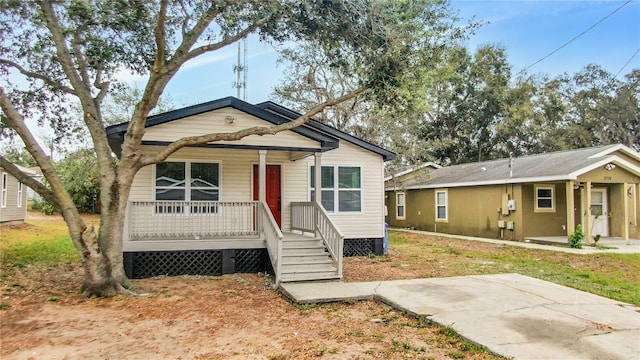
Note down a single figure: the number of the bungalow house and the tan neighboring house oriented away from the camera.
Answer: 0

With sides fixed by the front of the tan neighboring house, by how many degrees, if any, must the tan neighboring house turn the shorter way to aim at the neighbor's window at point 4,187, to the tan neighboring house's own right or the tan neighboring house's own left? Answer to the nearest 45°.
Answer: approximately 135° to the tan neighboring house's own right

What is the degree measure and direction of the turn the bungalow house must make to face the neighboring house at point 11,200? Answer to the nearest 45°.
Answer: approximately 135° to its right

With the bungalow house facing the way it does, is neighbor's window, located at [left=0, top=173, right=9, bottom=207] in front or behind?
behind

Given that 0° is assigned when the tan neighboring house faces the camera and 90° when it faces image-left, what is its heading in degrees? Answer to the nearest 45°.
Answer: approximately 315°

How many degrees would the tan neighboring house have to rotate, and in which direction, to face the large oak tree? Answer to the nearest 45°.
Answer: approximately 90° to its right

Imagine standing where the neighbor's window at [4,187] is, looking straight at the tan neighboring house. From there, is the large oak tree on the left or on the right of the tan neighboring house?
right

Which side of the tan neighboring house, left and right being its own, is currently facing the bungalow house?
right

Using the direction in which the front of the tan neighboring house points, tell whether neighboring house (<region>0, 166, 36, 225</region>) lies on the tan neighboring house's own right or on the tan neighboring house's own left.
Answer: on the tan neighboring house's own right

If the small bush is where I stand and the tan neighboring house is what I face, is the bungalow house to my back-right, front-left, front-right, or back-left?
back-left

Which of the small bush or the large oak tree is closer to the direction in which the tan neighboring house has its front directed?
the small bush

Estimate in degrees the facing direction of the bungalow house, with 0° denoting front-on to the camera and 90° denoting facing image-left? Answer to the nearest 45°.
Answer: approximately 0°

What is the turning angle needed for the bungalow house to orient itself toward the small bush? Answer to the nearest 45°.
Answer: approximately 90° to its left
